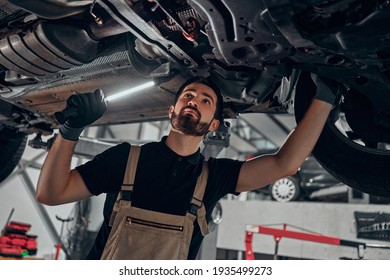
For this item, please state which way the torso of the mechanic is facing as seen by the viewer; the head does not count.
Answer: toward the camera

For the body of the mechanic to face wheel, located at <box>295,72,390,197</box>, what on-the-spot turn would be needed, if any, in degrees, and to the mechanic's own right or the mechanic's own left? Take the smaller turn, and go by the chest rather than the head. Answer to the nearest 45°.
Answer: approximately 90° to the mechanic's own left

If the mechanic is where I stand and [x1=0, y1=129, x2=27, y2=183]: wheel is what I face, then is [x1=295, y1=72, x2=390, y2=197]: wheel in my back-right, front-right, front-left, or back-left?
back-right

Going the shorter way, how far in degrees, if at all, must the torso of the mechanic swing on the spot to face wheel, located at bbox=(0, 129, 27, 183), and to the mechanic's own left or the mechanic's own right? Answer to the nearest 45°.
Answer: approximately 135° to the mechanic's own right
